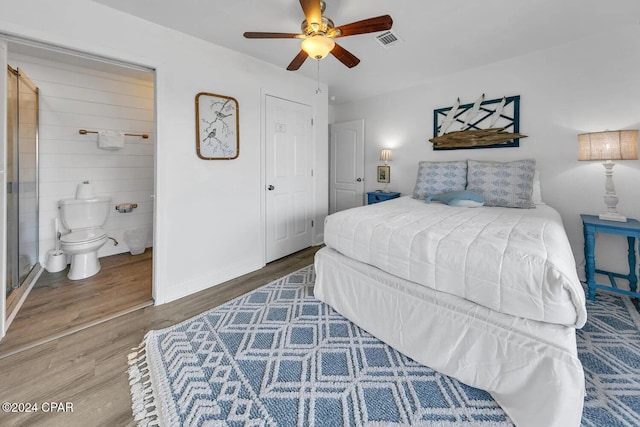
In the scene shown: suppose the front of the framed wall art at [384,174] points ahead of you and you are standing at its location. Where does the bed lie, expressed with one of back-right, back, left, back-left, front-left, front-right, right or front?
front-left

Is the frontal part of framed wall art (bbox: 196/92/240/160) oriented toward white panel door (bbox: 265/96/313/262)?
no

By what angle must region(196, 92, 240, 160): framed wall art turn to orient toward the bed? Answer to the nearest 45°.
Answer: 0° — it already faces it

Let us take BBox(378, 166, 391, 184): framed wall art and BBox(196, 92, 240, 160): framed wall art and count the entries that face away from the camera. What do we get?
0

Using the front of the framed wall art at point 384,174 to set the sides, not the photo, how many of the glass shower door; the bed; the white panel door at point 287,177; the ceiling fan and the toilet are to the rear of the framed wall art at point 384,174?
0

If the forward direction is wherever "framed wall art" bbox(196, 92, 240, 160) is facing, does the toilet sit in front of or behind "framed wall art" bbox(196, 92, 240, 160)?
behind

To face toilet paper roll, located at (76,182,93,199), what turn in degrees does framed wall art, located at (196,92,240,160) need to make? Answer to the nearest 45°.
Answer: approximately 180°

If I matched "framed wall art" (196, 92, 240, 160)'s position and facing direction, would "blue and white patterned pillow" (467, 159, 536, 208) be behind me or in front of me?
in front

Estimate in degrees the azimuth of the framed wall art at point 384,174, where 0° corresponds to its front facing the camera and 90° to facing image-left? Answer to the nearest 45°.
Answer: approximately 45°

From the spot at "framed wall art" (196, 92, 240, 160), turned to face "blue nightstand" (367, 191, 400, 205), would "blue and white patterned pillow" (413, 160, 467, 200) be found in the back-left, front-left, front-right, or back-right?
front-right

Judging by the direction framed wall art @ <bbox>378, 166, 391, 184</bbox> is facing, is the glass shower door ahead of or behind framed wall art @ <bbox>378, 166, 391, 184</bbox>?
ahead

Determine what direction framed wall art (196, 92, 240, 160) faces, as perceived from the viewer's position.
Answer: facing the viewer and to the right of the viewer

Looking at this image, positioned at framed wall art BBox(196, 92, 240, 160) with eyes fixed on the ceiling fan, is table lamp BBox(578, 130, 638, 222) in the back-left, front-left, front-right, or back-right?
front-left

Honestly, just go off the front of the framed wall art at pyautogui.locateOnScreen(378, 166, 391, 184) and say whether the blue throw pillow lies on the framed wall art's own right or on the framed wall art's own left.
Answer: on the framed wall art's own left

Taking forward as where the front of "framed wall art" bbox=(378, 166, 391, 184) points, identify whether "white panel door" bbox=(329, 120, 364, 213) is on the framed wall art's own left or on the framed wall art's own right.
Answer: on the framed wall art's own right

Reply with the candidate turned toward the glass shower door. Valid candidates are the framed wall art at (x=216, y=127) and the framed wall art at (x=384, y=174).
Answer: the framed wall art at (x=384, y=174)
